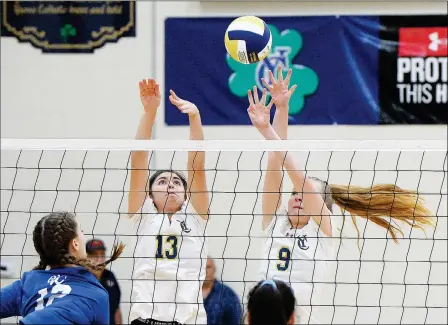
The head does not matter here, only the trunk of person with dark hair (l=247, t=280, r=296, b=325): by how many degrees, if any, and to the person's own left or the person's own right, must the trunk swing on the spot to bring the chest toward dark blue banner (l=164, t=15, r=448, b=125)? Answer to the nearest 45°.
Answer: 0° — they already face it

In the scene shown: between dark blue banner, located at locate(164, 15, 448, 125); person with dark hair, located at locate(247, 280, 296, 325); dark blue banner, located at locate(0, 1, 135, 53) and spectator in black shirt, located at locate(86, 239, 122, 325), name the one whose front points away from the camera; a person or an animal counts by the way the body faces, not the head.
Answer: the person with dark hair

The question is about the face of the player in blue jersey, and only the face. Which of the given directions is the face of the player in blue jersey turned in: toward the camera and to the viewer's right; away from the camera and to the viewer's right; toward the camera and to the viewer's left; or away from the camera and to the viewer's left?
away from the camera and to the viewer's right

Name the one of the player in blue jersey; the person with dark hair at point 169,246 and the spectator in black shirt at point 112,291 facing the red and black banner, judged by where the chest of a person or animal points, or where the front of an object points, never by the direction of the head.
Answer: the player in blue jersey
